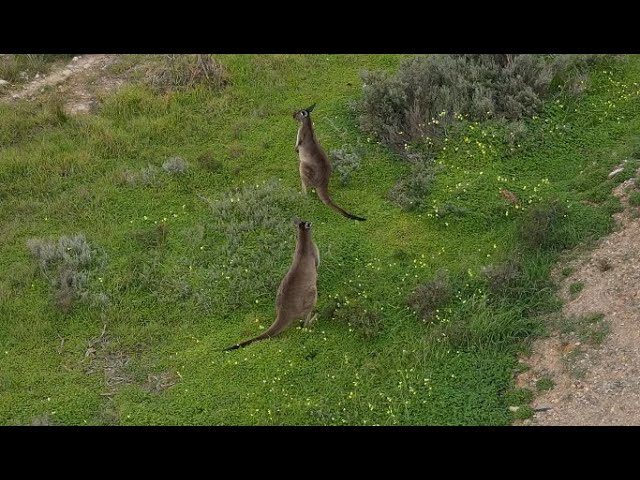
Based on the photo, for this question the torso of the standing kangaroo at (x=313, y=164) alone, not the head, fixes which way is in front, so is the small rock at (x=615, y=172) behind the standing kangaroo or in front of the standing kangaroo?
behind

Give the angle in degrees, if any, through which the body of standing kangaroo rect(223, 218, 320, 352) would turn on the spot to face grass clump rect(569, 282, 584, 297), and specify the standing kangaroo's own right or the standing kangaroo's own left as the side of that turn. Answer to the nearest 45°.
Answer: approximately 45° to the standing kangaroo's own right

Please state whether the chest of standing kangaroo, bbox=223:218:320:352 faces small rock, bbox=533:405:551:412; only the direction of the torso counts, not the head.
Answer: no

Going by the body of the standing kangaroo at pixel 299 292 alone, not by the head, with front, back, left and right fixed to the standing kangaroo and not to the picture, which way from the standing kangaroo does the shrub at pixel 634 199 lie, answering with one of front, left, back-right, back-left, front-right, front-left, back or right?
front-right

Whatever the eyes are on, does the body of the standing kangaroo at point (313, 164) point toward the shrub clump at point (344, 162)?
no

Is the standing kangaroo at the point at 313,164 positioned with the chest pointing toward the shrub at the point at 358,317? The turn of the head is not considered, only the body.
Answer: no

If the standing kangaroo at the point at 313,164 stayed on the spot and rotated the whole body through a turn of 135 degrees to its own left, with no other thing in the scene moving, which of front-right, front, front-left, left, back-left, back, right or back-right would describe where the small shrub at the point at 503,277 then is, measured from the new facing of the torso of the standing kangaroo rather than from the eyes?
front

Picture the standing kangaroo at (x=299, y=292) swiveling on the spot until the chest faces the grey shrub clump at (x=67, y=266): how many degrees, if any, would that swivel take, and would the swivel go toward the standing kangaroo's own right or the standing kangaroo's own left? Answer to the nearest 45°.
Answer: approximately 90° to the standing kangaroo's own left

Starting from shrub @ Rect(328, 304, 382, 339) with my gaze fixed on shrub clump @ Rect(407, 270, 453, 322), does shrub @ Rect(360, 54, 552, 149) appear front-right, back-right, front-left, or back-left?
front-left

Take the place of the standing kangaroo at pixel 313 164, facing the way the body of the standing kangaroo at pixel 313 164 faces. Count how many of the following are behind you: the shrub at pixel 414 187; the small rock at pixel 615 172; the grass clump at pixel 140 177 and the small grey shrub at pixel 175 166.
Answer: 2

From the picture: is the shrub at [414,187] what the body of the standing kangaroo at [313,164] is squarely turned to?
no

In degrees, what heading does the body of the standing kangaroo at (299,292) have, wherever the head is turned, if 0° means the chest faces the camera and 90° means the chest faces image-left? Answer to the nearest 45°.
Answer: approximately 225°

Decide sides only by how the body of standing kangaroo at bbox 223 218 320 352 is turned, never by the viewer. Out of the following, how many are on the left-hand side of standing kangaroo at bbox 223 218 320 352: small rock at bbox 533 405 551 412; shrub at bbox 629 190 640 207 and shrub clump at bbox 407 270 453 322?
0

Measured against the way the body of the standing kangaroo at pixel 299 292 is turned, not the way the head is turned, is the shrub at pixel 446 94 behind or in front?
in front
